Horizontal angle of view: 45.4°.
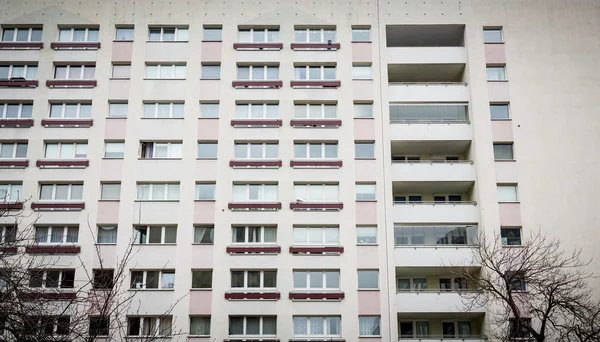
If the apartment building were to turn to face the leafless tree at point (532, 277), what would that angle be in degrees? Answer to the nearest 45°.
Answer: approximately 90° to its left

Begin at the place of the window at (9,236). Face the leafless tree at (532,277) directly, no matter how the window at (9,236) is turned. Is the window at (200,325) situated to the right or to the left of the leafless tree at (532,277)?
left

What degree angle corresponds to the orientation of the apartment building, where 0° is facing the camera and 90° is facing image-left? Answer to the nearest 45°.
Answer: approximately 0°
